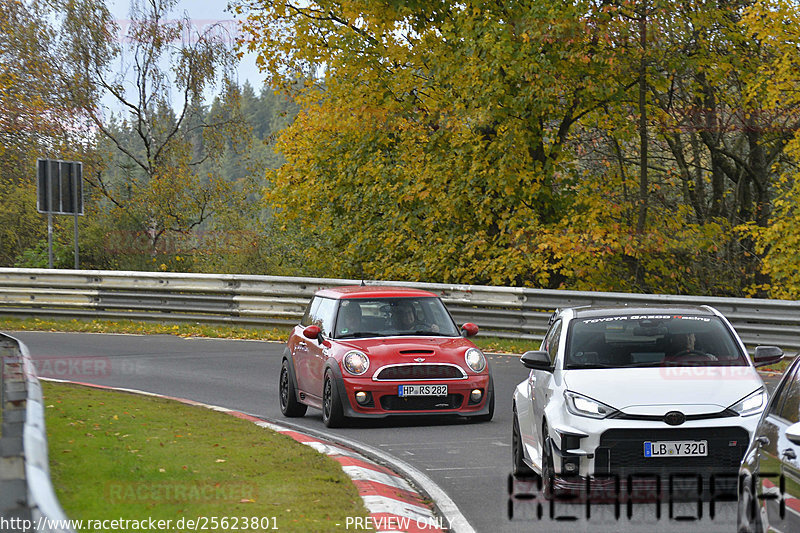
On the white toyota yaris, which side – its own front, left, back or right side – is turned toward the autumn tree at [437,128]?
back

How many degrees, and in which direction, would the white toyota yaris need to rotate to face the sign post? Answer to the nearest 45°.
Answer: approximately 135° to its right

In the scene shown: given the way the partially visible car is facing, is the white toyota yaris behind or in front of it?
behind

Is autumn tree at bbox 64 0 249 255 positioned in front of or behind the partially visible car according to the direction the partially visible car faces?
behind

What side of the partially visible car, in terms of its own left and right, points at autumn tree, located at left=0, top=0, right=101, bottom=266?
back

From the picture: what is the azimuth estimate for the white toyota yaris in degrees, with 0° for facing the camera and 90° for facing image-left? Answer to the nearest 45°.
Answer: approximately 0°

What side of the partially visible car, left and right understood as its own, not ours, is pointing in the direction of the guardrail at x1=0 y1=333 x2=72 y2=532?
right

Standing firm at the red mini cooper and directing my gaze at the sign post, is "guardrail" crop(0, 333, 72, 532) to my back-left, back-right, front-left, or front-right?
back-left

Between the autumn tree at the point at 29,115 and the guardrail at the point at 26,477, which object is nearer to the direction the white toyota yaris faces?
the guardrail

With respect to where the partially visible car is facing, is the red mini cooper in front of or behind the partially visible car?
behind

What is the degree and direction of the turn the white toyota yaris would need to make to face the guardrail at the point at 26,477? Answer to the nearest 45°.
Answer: approximately 45° to its right
